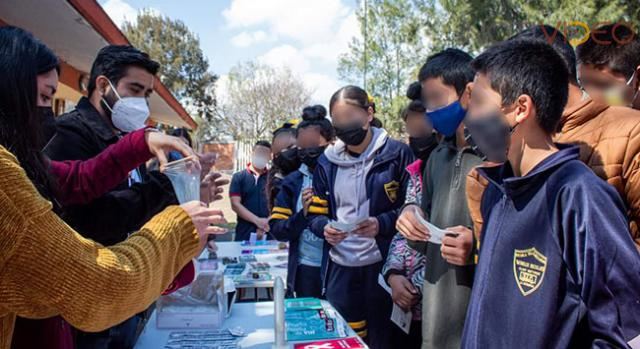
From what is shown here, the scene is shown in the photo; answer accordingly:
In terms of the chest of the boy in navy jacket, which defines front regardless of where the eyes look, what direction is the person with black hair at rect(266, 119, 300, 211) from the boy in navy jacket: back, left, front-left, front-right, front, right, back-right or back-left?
right

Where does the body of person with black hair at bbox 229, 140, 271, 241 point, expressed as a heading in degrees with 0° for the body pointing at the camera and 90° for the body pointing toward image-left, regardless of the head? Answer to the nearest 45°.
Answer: approximately 315°

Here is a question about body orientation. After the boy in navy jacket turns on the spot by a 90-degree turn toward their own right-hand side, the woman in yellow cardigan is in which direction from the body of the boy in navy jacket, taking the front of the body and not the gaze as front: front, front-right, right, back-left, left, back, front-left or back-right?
left

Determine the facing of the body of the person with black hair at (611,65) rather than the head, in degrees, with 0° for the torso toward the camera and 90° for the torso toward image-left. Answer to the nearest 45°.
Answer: approximately 45°

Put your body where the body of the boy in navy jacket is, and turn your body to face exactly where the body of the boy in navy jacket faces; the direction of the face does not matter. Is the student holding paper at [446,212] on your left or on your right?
on your right

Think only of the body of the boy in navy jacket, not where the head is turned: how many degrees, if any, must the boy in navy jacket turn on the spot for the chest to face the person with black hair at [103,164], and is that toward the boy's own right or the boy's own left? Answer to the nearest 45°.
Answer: approximately 45° to the boy's own right

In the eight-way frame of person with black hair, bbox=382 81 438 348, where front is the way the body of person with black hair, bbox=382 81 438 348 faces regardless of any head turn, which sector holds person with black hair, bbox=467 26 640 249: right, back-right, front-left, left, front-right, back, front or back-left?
left

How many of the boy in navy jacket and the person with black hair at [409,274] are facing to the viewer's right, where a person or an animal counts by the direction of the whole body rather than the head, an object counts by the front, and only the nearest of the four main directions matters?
0

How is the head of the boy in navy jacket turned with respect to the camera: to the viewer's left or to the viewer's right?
to the viewer's left

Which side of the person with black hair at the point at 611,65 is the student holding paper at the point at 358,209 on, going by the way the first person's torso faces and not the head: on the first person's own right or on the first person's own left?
on the first person's own right

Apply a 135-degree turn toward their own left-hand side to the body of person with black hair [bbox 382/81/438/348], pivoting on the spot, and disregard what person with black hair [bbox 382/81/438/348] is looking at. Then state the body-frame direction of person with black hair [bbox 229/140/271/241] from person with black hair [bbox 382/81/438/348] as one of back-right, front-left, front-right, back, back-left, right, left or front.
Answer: back-left
